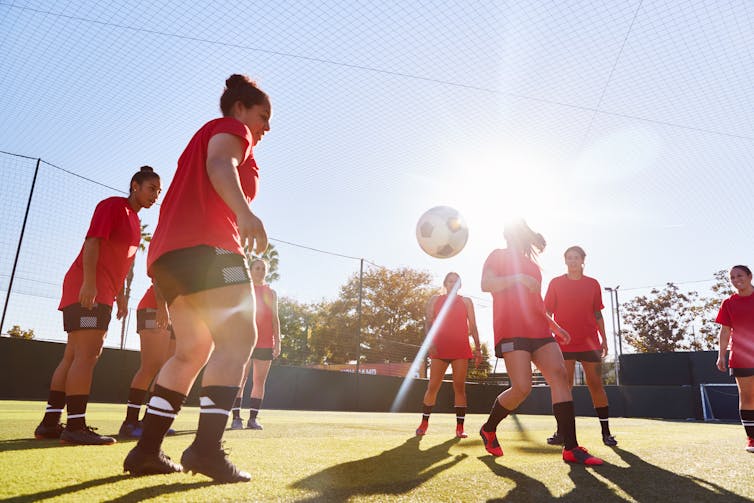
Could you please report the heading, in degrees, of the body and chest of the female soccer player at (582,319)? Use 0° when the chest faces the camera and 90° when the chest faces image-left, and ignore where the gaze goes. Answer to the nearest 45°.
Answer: approximately 0°

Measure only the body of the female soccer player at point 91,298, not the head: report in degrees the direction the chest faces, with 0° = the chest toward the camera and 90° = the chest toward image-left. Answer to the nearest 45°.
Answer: approximately 270°

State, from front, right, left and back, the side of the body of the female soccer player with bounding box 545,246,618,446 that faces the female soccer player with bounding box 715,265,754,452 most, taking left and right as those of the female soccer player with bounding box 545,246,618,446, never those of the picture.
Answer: left

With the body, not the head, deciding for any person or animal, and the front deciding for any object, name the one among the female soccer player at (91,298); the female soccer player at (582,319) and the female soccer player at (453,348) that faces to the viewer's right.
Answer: the female soccer player at (91,298)

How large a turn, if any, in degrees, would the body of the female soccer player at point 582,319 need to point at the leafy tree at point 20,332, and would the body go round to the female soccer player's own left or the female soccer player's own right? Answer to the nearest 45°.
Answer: approximately 90° to the female soccer player's own right

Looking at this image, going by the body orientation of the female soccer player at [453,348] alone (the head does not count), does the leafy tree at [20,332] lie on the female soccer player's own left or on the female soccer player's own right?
on the female soccer player's own right

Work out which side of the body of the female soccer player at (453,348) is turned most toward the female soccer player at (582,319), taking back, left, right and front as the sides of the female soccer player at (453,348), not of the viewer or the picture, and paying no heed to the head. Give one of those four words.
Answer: left

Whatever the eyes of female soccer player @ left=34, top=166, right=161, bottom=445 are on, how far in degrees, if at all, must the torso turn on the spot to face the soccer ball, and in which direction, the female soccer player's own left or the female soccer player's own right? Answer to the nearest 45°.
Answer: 0° — they already face it

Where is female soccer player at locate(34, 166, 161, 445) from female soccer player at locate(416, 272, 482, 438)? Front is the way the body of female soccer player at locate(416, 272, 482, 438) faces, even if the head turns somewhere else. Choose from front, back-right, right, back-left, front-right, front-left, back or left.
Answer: front-right

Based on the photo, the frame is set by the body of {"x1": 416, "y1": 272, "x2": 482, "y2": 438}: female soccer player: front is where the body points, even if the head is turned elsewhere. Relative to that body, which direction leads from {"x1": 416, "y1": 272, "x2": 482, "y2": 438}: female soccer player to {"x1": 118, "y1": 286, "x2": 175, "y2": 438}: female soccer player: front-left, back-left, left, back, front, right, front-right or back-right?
front-right

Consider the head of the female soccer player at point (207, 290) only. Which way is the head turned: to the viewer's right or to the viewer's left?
to the viewer's right

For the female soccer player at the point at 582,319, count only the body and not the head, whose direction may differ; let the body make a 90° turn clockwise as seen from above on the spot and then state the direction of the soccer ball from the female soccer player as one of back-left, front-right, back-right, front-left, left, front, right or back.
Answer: front
